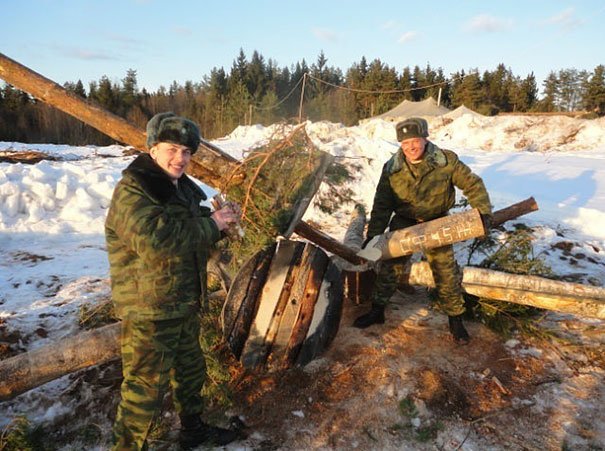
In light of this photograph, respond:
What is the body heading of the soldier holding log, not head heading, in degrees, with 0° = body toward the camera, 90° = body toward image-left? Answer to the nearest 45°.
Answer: approximately 0°

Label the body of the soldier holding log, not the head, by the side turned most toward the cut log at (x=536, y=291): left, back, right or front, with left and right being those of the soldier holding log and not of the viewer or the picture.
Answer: left

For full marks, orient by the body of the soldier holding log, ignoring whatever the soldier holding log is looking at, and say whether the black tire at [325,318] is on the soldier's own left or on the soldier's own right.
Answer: on the soldier's own right

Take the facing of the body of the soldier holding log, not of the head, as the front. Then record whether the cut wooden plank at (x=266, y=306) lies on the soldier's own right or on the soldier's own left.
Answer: on the soldier's own right

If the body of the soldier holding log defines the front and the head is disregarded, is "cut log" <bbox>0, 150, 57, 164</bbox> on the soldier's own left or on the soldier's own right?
on the soldier's own right

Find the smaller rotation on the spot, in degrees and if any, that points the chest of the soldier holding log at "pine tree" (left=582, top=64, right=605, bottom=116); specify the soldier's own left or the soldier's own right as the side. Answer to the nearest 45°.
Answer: approximately 180°

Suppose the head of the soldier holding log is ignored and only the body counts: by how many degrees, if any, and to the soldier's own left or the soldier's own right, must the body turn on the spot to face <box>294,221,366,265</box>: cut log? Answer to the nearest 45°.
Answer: approximately 45° to the soldier's own right

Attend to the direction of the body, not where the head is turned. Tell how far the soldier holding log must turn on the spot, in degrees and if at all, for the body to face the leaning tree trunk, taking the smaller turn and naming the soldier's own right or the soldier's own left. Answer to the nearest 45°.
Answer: approximately 90° to the soldier's own right

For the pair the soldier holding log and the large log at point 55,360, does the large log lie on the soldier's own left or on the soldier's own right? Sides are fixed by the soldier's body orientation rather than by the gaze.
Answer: on the soldier's own right
